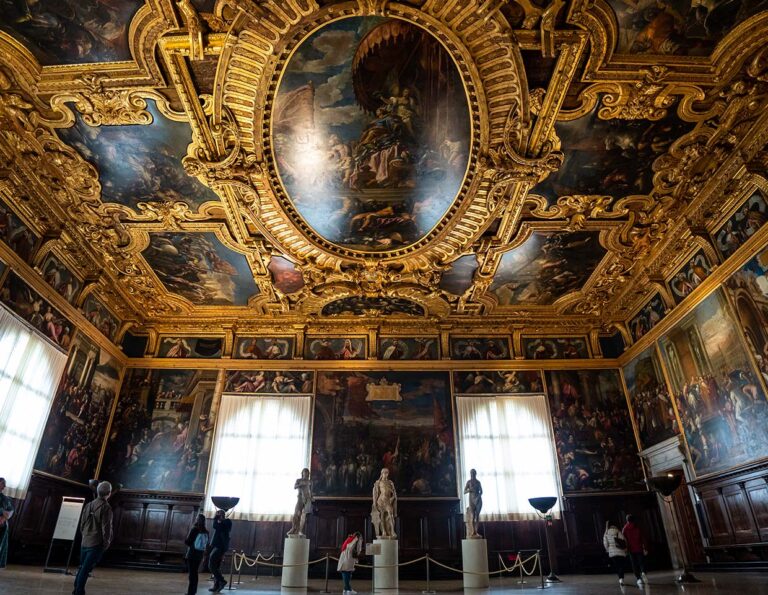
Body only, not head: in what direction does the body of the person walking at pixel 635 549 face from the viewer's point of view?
away from the camera

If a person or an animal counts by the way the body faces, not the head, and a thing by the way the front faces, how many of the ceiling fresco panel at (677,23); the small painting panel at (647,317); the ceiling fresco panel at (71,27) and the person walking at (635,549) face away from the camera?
1

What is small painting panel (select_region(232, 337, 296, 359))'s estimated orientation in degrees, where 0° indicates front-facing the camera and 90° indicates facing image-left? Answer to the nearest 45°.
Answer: approximately 0°

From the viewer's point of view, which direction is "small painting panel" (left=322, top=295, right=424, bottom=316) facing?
toward the camera

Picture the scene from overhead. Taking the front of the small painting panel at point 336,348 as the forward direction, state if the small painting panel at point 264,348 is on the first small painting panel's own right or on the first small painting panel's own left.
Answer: on the first small painting panel's own right

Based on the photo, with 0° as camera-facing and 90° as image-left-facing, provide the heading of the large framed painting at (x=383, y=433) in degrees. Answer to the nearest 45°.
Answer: approximately 0°

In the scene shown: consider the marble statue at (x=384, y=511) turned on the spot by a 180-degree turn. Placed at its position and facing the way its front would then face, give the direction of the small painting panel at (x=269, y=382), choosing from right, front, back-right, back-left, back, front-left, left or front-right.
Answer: front-left

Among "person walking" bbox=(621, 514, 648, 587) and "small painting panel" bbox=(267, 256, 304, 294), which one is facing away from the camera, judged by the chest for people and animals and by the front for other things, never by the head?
the person walking

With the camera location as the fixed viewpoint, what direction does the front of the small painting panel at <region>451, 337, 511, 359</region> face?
facing the viewer

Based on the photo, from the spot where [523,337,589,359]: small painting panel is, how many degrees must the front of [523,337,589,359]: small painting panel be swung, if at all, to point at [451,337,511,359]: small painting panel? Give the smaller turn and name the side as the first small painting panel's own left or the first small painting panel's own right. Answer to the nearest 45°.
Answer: approximately 90° to the first small painting panel's own right

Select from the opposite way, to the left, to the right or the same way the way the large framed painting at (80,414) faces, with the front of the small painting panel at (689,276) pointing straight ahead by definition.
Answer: the opposite way

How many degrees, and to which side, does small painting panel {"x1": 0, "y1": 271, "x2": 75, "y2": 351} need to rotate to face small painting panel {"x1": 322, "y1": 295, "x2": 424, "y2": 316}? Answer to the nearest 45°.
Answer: approximately 45° to its left

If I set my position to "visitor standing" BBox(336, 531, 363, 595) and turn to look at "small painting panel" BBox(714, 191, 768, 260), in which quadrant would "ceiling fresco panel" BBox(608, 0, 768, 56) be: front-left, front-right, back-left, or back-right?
front-right
